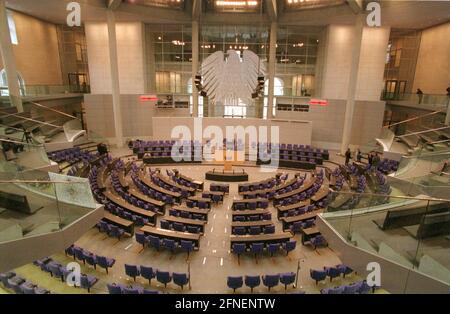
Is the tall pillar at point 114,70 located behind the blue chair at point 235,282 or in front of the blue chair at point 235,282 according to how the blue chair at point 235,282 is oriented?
in front

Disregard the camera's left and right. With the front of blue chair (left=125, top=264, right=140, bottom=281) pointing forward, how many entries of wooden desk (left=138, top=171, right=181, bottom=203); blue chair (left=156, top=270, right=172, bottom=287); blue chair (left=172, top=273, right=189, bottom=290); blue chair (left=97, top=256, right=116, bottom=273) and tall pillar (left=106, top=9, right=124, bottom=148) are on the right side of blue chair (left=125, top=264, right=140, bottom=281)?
2

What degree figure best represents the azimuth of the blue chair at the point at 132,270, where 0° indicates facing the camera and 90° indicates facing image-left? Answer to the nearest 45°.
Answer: approximately 225°

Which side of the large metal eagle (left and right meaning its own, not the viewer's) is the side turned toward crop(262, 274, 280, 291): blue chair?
front

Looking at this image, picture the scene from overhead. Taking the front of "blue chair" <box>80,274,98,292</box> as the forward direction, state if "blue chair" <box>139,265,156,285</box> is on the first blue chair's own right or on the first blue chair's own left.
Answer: on the first blue chair's own right

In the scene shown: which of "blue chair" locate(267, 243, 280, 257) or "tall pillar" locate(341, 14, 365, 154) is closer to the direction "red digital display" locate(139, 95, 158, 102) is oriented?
the blue chair

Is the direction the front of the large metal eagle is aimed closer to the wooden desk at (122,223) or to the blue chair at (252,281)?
the blue chair

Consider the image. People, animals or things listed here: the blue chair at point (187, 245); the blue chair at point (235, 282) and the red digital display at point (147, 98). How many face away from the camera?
2

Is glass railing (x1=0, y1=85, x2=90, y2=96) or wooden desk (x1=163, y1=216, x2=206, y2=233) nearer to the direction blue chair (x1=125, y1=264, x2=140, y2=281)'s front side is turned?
the wooden desk

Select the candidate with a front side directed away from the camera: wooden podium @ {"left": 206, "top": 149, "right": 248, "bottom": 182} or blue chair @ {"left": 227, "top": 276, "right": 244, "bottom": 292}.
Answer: the blue chair

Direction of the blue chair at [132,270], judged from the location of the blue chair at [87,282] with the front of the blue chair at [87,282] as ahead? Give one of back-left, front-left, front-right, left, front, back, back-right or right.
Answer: front-right

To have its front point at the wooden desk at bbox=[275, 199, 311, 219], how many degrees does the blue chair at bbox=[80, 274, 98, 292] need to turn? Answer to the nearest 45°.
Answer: approximately 45° to its right

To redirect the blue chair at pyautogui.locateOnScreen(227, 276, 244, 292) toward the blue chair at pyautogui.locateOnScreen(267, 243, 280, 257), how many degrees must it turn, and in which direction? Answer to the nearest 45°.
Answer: approximately 45° to its right

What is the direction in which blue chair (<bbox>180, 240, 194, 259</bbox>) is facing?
away from the camera

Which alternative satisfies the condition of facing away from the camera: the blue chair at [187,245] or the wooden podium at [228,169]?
the blue chair

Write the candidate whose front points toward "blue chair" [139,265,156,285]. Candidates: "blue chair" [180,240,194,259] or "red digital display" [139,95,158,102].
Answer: the red digital display

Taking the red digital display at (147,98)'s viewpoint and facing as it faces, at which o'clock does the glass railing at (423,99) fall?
The glass railing is roughly at 10 o'clock from the red digital display.
